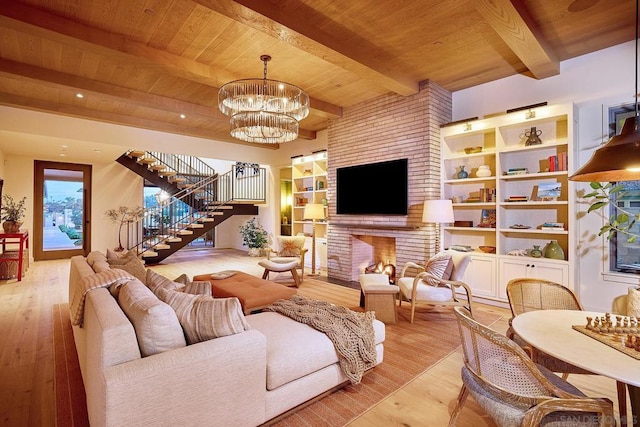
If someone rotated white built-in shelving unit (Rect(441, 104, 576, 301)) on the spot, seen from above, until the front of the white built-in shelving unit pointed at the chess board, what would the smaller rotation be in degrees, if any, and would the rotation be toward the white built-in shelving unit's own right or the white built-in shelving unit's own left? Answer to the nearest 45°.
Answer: approximately 45° to the white built-in shelving unit's own left

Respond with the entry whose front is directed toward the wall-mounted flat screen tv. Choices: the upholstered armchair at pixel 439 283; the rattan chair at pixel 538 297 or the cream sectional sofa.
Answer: the cream sectional sofa

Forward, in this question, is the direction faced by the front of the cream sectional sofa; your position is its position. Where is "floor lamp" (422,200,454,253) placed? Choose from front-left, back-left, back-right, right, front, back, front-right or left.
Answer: front

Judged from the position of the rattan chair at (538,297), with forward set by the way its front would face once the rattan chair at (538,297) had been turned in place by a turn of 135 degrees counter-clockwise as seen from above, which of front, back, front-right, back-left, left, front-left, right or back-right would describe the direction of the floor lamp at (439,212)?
front-left

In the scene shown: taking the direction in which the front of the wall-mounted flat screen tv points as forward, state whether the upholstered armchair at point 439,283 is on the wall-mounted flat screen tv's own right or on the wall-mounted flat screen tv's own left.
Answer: on the wall-mounted flat screen tv's own left

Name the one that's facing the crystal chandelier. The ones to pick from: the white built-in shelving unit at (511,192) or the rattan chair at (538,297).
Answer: the white built-in shelving unit

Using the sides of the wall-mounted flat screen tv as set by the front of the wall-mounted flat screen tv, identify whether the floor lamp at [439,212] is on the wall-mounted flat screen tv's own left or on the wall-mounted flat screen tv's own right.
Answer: on the wall-mounted flat screen tv's own left

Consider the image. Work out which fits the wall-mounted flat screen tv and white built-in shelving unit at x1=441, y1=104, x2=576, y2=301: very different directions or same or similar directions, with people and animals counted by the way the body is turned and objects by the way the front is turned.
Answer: same or similar directions

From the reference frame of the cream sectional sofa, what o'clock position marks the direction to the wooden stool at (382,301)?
The wooden stool is roughly at 12 o'clock from the cream sectional sofa.

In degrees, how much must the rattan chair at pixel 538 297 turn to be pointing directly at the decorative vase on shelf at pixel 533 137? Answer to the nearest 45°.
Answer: approximately 135° to its left

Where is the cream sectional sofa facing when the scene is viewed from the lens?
facing away from the viewer and to the right of the viewer

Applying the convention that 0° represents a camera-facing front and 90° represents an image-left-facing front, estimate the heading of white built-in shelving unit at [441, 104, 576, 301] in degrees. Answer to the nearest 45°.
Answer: approximately 45°

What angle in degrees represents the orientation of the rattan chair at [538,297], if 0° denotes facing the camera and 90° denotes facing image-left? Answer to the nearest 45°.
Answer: approximately 315°

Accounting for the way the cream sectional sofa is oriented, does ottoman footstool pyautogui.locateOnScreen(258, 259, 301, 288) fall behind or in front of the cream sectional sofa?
in front

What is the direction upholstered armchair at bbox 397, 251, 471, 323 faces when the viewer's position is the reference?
facing the viewer and to the left of the viewer

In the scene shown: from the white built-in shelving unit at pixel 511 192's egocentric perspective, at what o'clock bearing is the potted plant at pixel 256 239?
The potted plant is roughly at 2 o'clock from the white built-in shelving unit.
